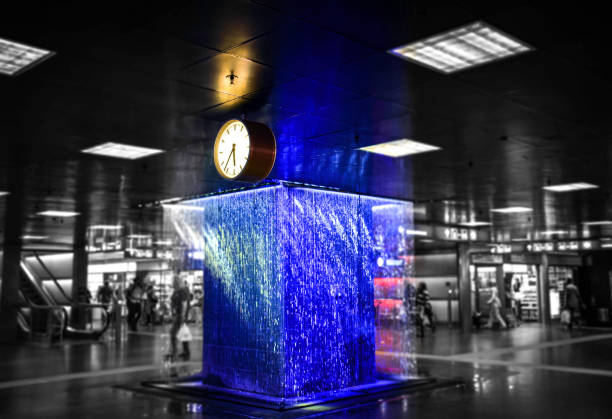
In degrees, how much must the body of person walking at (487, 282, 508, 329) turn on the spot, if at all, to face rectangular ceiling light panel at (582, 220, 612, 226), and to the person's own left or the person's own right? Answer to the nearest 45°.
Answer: approximately 135° to the person's own left

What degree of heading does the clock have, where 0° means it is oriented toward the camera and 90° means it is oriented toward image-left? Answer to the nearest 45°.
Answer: approximately 45°

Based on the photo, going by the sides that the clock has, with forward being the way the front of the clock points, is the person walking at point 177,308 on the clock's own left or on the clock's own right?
on the clock's own right

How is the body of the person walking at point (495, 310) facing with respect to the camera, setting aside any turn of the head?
to the viewer's left

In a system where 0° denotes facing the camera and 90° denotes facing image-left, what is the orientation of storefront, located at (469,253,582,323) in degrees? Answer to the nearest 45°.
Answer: approximately 0°
